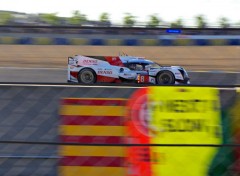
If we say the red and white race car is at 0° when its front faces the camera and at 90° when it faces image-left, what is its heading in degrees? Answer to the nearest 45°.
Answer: approximately 270°
